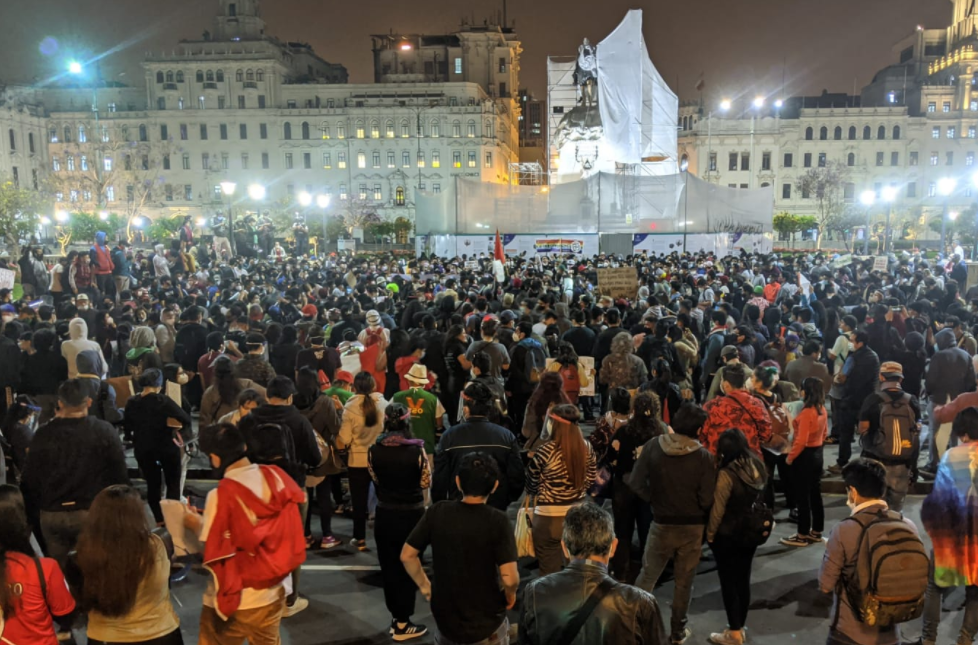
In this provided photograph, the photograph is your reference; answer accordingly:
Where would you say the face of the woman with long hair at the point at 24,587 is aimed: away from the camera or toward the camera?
away from the camera

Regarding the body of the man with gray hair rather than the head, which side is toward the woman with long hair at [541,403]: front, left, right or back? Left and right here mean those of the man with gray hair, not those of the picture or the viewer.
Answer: front

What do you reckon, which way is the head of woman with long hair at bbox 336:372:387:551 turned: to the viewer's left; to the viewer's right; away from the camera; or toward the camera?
away from the camera

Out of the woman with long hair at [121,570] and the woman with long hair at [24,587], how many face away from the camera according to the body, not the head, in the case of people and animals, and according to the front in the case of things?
2

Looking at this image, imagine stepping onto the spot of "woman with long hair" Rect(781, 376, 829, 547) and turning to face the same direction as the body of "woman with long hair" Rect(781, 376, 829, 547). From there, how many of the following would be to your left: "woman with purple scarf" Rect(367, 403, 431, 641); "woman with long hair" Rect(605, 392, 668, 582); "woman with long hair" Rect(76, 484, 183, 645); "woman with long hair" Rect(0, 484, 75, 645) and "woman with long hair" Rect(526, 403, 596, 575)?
5

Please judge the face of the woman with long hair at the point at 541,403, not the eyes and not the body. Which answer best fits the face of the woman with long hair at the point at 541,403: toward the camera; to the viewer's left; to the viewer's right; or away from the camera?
away from the camera

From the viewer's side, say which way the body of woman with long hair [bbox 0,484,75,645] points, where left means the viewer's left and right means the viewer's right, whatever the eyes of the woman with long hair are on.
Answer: facing away from the viewer

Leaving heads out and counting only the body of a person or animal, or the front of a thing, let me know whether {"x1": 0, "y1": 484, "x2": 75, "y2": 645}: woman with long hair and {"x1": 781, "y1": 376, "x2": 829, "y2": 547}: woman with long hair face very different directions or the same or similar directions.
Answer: same or similar directions

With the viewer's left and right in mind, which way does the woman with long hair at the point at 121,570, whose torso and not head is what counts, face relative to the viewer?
facing away from the viewer

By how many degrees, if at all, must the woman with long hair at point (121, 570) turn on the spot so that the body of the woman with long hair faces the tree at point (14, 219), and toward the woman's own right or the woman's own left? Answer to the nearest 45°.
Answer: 0° — they already face it

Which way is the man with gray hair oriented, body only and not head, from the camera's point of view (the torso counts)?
away from the camera

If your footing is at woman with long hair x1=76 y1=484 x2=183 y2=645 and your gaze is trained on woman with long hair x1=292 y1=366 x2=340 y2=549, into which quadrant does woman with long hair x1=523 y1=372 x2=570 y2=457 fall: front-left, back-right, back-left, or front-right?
front-right

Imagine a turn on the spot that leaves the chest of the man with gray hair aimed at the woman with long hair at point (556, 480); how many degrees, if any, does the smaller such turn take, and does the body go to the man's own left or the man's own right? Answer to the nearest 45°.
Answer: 0° — they already face them

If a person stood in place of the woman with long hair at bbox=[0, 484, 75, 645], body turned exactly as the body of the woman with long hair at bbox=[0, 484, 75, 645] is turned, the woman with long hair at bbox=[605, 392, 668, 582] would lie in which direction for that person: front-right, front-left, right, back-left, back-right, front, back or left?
right

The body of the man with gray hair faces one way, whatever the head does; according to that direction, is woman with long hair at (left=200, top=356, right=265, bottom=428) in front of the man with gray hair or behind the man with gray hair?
in front
